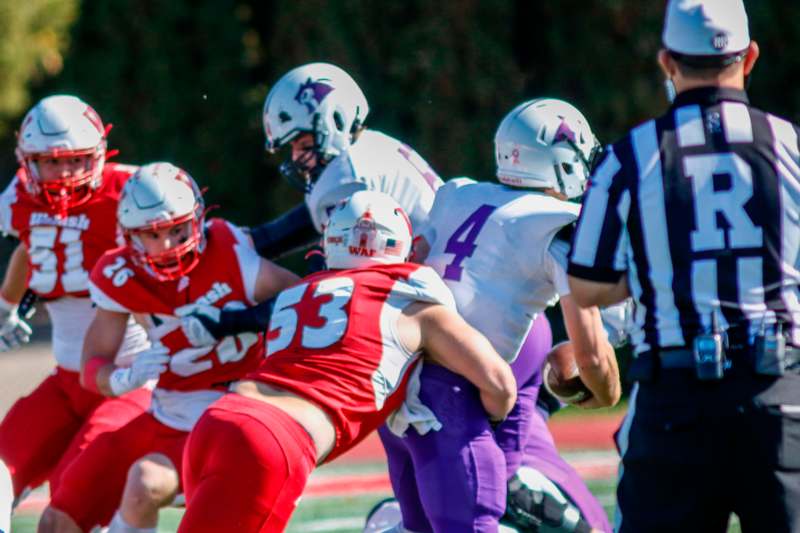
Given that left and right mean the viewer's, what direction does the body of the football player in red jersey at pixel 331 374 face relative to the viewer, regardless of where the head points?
facing away from the viewer and to the right of the viewer

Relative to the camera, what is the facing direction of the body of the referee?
away from the camera

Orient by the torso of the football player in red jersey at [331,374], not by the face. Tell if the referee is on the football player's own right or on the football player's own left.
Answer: on the football player's own right

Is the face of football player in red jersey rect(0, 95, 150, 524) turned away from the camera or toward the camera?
toward the camera

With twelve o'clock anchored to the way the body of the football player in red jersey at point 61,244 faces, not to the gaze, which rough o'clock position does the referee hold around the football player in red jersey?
The referee is roughly at 11 o'clock from the football player in red jersey.

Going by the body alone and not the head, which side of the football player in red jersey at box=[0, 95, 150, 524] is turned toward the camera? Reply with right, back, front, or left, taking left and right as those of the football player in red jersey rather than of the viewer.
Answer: front

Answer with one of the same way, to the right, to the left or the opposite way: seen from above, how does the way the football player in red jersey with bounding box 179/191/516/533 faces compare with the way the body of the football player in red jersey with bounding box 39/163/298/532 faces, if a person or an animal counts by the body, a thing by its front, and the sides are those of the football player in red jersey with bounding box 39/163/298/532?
to the left

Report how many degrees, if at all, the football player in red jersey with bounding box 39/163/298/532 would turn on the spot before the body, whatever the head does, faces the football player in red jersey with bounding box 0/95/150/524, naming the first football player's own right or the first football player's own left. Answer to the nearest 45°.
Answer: approximately 180°

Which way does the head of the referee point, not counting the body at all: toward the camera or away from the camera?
away from the camera

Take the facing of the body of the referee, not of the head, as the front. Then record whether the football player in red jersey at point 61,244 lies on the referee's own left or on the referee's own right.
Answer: on the referee's own left

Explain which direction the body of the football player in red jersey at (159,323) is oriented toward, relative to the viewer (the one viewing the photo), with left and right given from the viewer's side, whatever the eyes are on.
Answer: facing the viewer and to the right of the viewer

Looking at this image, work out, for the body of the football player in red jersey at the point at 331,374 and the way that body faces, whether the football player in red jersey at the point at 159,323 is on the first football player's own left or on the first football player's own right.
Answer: on the first football player's own left
